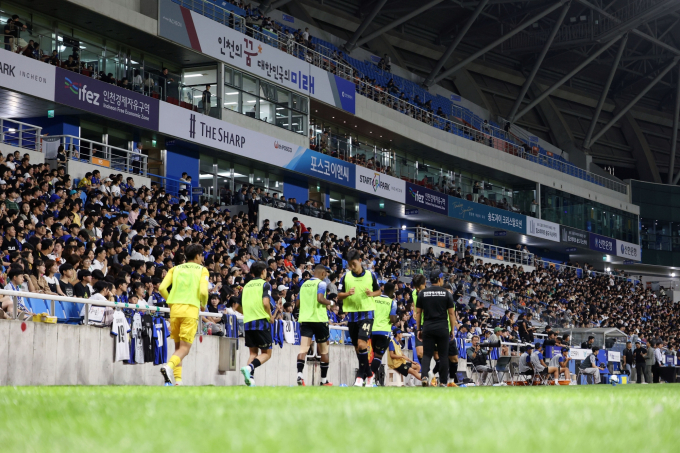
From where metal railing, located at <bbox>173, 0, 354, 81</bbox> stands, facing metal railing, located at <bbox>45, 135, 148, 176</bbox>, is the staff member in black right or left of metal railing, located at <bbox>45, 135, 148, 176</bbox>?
left

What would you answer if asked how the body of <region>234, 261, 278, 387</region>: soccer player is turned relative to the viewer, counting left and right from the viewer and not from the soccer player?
facing away from the viewer and to the right of the viewer

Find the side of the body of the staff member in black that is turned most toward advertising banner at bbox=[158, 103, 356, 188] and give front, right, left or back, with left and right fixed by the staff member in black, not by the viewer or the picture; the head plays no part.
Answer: front

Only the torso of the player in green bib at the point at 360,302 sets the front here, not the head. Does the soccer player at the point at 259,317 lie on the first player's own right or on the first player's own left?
on the first player's own right

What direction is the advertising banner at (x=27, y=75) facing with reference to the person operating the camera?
facing the viewer and to the right of the viewer

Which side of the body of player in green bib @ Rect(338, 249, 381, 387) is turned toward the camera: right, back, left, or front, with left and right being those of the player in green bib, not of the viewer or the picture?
front

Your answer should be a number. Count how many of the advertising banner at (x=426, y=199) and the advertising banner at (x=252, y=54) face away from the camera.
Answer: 0

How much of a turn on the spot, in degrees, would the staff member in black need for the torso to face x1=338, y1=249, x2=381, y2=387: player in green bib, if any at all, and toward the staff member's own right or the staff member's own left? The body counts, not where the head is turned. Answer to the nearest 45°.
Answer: approximately 90° to the staff member's own left

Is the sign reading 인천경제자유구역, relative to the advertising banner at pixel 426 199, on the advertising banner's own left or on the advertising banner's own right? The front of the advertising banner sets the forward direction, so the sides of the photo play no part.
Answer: on the advertising banner's own right

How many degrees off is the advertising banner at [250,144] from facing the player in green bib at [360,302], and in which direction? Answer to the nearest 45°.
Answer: approximately 45° to its right

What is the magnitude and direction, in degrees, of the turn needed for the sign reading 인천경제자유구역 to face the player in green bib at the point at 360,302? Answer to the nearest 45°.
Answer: approximately 45° to its right
